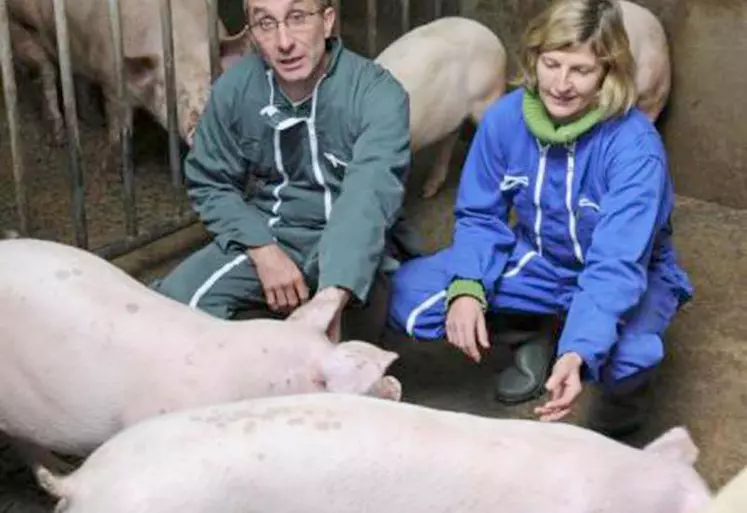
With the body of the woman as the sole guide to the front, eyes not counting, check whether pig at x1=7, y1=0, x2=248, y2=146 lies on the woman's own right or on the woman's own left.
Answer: on the woman's own right

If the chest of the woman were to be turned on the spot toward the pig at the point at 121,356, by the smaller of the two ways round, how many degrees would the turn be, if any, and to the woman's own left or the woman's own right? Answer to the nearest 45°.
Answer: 0° — they already face it

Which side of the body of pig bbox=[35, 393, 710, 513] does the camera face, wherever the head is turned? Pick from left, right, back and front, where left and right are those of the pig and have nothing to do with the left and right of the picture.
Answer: right

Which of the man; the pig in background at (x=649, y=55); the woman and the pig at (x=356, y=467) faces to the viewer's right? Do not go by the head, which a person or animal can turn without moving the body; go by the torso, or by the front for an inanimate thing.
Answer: the pig

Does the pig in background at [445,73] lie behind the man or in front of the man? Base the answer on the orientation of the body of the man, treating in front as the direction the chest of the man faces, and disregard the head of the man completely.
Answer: behind

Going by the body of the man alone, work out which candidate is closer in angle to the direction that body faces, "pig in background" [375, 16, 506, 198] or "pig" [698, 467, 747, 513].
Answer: the pig

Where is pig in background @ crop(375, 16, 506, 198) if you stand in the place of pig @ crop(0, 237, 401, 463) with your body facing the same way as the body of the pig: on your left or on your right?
on your left

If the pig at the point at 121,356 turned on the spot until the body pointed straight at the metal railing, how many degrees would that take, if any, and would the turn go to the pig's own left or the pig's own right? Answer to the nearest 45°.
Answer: approximately 90° to the pig's own left

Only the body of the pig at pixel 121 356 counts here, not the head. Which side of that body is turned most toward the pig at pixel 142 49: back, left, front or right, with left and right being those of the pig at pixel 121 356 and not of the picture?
left

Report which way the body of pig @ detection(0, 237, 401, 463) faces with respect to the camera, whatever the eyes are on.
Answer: to the viewer's right

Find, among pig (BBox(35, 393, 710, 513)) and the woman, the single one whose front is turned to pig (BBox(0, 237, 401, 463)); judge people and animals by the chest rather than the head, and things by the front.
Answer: the woman

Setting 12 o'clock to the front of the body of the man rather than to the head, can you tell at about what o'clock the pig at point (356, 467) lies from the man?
The pig is roughly at 12 o'clock from the man.

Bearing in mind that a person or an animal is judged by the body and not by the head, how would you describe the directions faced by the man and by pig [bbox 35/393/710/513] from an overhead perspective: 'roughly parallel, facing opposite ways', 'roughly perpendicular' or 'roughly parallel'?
roughly perpendicular
